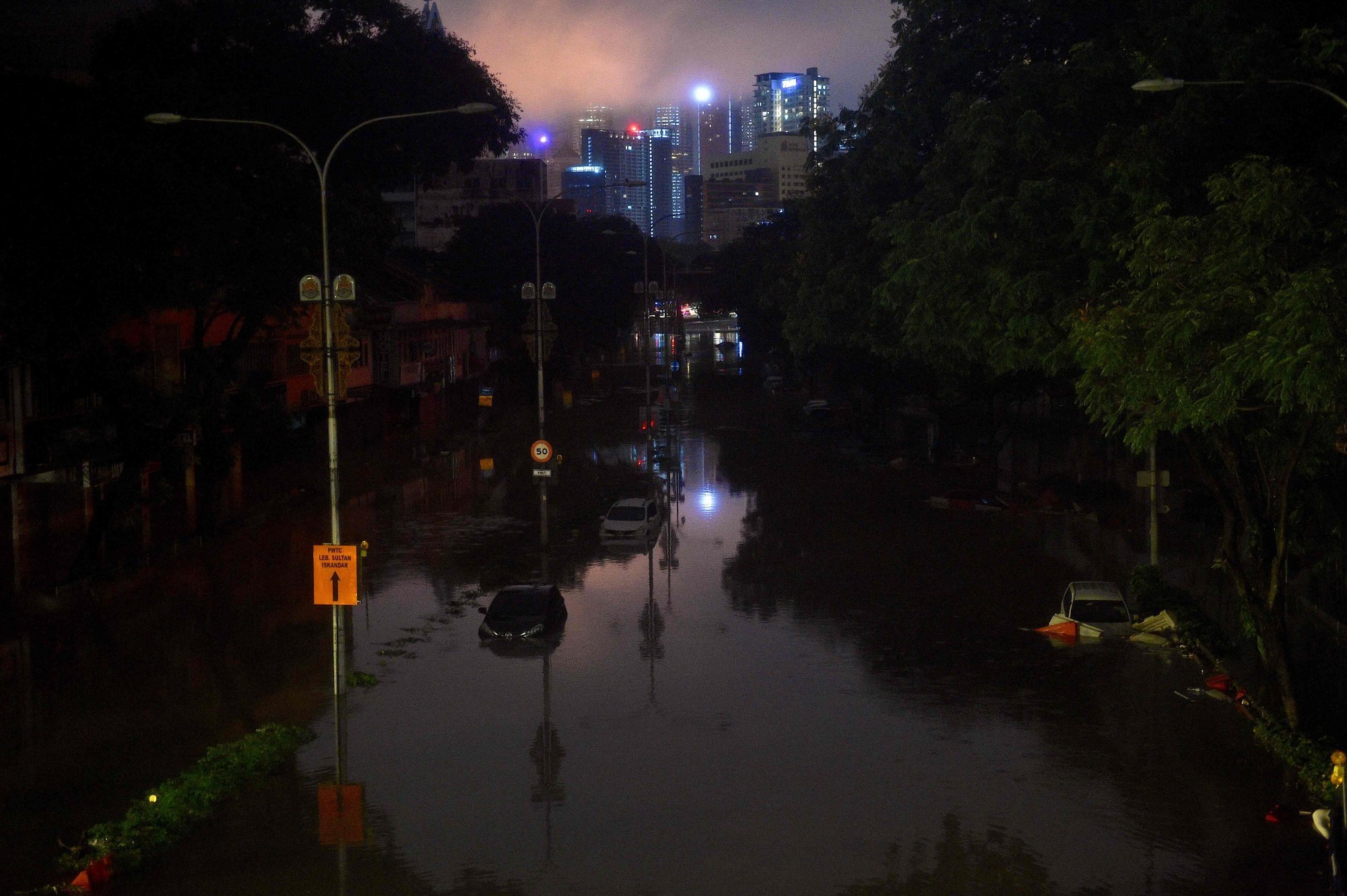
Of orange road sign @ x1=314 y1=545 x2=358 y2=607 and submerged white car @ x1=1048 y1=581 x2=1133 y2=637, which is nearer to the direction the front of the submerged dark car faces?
the orange road sign

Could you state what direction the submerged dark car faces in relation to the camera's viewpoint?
facing the viewer and to the left of the viewer

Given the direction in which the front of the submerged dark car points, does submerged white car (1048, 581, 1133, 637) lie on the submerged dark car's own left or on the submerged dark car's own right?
on the submerged dark car's own left

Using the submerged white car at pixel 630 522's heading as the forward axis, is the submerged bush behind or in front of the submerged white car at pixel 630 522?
in front

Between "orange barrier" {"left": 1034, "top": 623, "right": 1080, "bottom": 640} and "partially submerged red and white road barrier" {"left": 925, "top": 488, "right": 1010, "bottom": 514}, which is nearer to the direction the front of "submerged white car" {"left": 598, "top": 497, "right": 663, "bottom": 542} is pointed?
the orange barrier

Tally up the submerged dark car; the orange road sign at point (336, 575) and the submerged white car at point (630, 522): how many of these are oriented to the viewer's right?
0

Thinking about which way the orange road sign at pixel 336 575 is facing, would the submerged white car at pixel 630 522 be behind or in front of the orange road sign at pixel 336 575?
behind

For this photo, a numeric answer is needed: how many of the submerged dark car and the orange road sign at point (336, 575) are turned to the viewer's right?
0

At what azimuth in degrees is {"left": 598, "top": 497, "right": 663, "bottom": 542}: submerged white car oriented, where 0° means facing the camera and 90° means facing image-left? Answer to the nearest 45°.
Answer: approximately 45°

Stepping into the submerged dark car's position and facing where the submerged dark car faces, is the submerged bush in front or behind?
in front

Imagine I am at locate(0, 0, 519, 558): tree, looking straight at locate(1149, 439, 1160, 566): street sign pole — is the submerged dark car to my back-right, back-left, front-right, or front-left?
front-right

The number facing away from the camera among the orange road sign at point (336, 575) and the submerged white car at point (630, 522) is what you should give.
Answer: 0

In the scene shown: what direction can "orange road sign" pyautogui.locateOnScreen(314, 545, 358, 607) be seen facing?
toward the camera

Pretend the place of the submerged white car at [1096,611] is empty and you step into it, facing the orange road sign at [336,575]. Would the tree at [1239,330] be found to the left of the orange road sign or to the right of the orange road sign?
left

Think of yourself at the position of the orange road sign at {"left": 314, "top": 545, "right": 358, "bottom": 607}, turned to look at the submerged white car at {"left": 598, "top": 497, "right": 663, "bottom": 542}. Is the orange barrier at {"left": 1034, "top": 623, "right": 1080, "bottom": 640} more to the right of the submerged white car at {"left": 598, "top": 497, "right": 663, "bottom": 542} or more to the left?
right
